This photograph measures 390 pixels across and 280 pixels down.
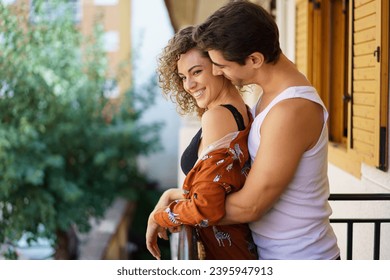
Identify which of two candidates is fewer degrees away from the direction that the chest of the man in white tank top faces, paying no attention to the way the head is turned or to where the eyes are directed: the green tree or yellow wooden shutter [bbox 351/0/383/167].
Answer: the green tree

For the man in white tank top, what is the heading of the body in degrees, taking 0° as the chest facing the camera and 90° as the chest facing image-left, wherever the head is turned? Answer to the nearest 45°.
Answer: approximately 90°

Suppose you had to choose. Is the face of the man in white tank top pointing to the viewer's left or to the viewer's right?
to the viewer's left
